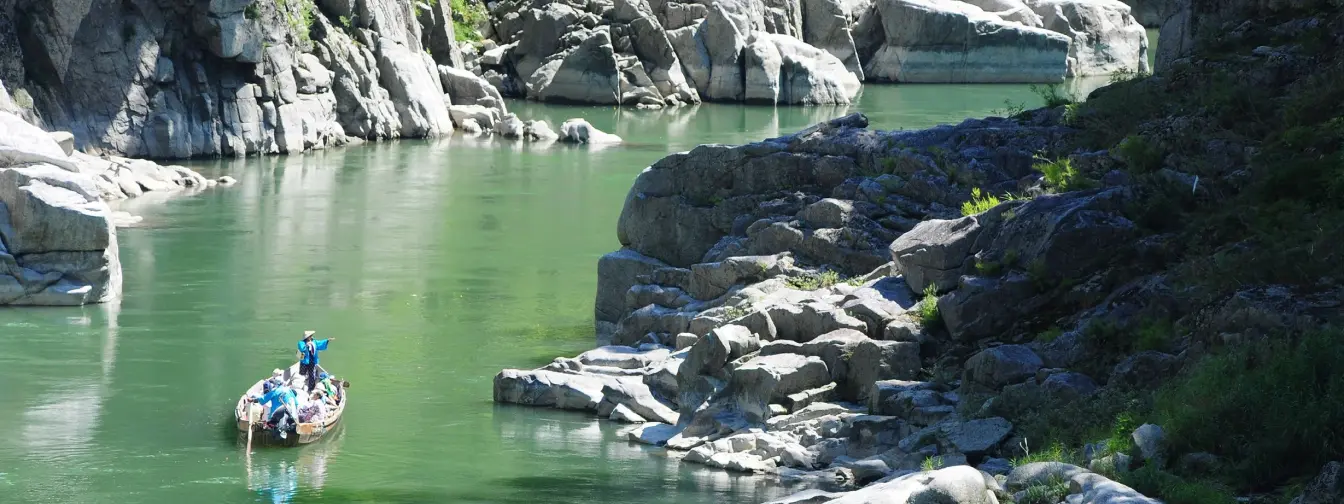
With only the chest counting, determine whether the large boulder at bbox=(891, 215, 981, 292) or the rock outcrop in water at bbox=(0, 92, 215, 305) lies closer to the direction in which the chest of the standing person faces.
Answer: the large boulder

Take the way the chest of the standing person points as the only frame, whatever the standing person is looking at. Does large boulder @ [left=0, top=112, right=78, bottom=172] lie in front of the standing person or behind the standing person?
behind

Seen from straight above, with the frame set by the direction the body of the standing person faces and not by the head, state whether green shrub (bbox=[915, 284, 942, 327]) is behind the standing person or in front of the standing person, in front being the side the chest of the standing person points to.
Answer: in front

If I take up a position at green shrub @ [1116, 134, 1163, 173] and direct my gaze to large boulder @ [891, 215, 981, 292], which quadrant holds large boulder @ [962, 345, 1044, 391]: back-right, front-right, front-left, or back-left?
front-left

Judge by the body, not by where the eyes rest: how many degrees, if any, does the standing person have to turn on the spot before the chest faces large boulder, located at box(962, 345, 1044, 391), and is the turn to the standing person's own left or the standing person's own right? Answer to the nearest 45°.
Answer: approximately 90° to the standing person's own left

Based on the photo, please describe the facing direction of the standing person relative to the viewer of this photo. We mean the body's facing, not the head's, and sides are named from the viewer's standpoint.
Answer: facing the viewer and to the right of the viewer

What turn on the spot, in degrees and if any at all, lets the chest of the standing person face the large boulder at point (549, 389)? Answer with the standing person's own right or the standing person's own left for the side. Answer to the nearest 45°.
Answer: approximately 45° to the standing person's own left
